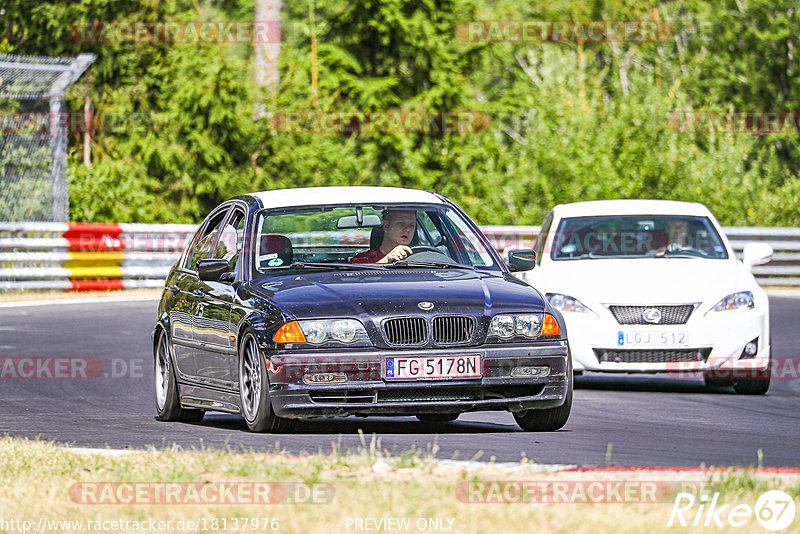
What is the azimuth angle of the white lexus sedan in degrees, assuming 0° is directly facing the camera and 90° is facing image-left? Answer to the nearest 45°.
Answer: approximately 0°

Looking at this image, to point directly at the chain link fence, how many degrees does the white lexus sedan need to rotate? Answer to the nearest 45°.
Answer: approximately 135° to its right

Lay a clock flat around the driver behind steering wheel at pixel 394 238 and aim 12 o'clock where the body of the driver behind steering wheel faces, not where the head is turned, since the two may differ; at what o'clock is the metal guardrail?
The metal guardrail is roughly at 7 o'clock from the driver behind steering wheel.

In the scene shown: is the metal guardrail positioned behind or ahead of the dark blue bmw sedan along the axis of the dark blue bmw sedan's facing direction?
behind

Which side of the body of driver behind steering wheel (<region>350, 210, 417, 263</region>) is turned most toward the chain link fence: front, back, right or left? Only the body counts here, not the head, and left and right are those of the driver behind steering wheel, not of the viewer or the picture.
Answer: back

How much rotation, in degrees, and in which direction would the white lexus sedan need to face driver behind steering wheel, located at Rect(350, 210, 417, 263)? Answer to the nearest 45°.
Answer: approximately 45° to its right

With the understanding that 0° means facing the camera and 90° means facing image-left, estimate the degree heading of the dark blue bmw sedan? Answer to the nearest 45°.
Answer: approximately 315°

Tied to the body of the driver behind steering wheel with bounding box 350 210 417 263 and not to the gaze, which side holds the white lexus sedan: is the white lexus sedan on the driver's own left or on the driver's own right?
on the driver's own left

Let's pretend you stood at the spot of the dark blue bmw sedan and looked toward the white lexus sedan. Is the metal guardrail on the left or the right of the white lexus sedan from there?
left
